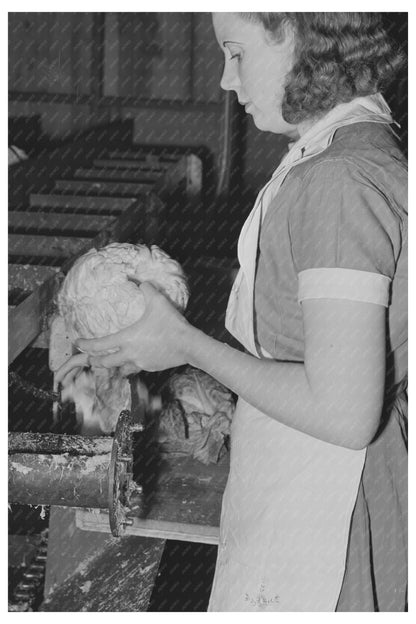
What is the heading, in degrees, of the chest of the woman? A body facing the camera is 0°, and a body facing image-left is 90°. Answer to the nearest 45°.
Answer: approximately 90°

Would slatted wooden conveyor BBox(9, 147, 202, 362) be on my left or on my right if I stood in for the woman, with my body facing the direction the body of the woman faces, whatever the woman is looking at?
on my right
